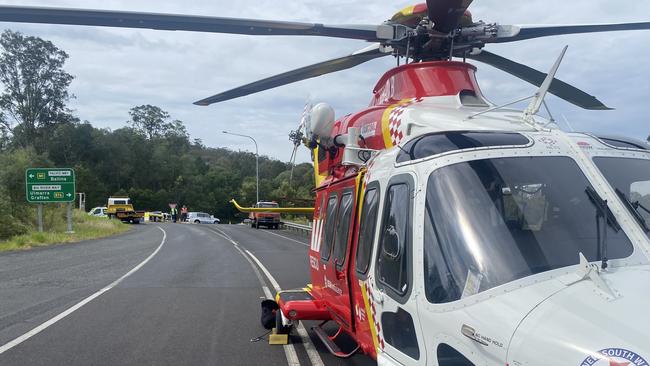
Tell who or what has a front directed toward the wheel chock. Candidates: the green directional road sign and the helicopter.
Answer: the green directional road sign

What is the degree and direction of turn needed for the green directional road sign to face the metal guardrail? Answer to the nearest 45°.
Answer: approximately 90° to its left

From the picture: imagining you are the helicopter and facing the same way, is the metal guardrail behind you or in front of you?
behind

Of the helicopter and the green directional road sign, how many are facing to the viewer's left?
0

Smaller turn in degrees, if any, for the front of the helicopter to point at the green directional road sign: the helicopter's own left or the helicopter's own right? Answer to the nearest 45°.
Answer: approximately 180°

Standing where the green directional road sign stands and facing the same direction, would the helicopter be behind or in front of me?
in front

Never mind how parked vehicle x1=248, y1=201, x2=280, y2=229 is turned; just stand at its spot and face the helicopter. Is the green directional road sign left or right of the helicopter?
right

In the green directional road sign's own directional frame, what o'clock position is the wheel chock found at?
The wheel chock is roughly at 12 o'clock from the green directional road sign.

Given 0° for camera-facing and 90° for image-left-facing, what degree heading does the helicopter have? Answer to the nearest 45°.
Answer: approximately 315°
